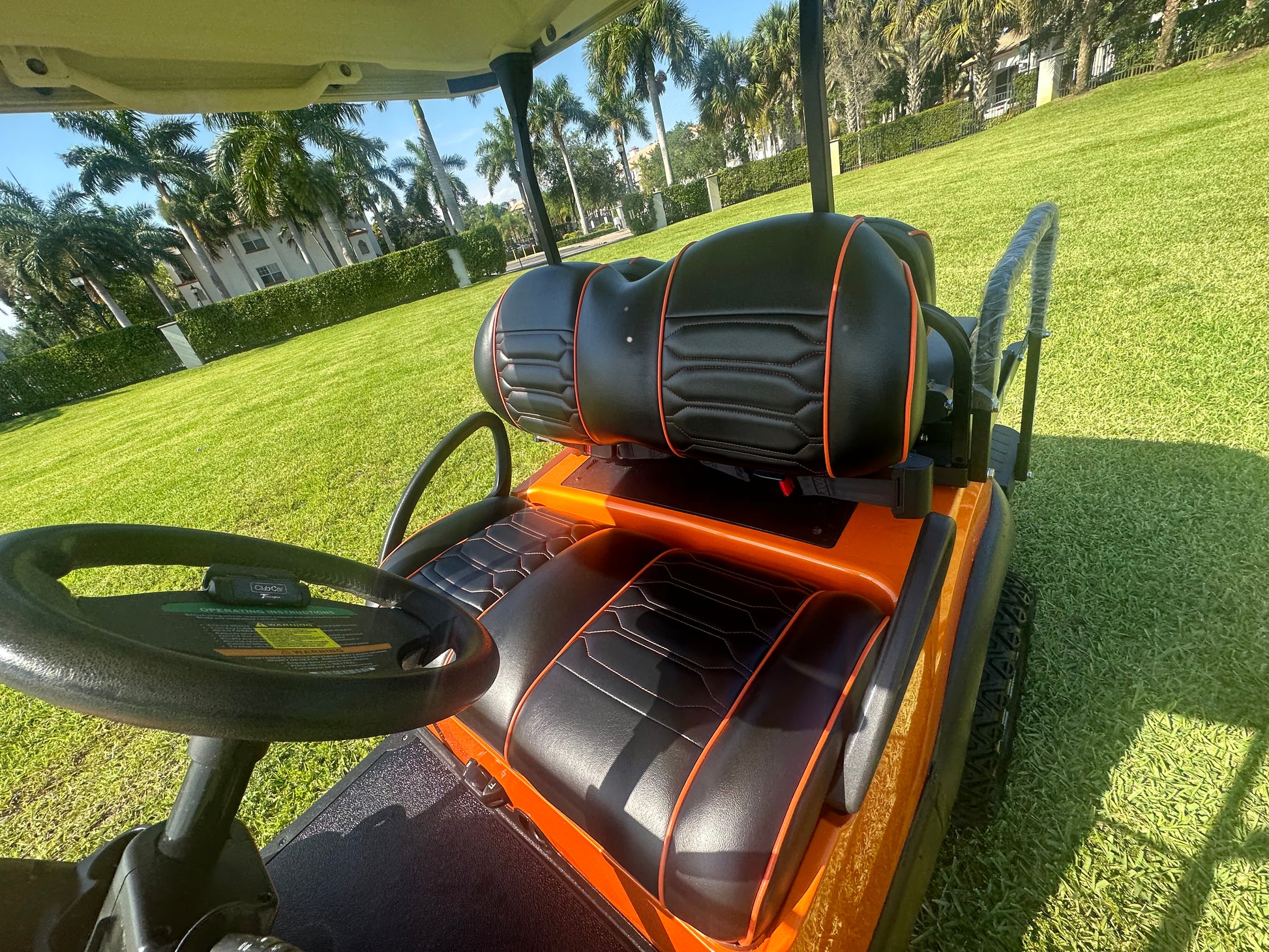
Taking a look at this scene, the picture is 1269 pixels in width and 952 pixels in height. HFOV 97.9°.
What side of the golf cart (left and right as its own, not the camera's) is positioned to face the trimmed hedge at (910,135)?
back

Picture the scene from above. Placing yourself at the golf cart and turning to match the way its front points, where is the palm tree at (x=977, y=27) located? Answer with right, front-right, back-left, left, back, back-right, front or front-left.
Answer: back

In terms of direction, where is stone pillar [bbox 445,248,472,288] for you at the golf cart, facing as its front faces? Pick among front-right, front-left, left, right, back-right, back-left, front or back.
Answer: back-right

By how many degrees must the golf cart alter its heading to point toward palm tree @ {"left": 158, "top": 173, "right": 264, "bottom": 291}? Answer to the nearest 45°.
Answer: approximately 135° to its right

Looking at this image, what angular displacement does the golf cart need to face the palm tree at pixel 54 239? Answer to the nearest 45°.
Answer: approximately 90° to its right

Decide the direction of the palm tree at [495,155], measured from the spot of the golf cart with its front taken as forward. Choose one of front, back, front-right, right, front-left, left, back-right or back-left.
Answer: back-right

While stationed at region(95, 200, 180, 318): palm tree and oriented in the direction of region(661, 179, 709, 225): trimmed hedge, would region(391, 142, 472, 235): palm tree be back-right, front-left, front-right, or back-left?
front-left

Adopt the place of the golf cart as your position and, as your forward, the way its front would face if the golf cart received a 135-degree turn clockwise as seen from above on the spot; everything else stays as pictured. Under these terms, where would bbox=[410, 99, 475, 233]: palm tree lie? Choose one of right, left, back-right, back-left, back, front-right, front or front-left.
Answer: front

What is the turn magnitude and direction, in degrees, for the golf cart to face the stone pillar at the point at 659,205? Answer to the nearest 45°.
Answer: approximately 135° to its right

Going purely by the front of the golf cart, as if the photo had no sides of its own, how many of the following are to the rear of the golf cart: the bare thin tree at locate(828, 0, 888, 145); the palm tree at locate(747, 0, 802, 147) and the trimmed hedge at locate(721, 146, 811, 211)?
3

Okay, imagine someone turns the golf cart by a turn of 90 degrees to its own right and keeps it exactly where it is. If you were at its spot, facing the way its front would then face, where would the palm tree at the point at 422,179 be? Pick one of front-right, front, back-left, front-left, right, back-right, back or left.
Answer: front-right

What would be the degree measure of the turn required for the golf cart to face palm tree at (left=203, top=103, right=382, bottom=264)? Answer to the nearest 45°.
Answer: approximately 135° to its right

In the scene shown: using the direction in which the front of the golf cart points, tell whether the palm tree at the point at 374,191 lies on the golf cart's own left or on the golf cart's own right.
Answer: on the golf cart's own right

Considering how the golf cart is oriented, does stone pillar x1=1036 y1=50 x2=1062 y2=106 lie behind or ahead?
behind

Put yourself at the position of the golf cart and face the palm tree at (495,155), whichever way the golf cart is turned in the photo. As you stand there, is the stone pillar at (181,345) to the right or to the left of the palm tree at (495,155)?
left

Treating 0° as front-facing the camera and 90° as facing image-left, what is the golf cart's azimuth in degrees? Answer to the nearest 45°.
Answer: approximately 45°

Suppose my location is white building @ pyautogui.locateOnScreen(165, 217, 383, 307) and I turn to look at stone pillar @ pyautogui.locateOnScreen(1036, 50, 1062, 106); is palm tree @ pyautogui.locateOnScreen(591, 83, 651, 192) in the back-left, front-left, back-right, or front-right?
front-left

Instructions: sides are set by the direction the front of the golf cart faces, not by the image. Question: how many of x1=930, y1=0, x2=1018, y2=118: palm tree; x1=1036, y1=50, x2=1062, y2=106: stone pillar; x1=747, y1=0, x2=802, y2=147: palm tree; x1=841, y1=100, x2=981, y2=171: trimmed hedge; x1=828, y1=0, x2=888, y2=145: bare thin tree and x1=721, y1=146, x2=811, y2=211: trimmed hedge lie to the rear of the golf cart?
6
